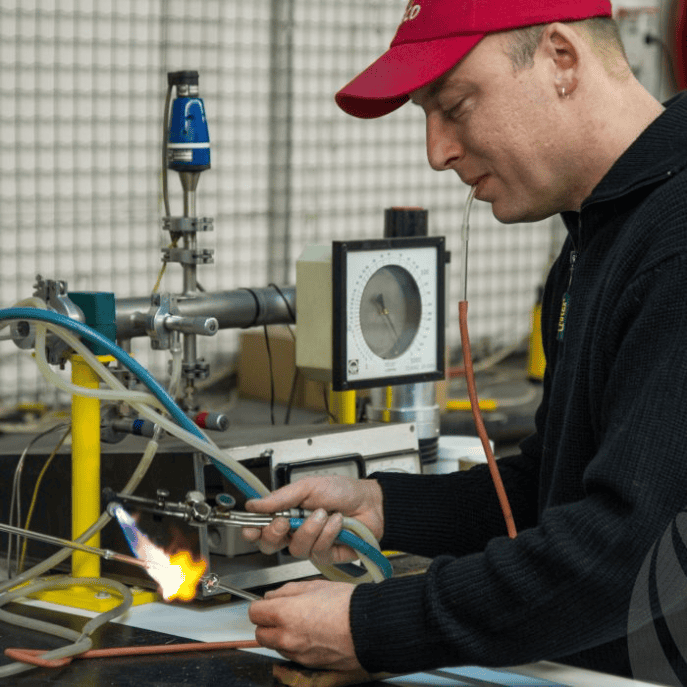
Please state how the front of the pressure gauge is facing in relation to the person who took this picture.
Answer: facing the viewer and to the right of the viewer

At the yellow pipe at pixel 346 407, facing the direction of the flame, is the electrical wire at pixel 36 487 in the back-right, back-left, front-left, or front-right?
front-right

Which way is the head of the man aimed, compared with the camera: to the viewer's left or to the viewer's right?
to the viewer's left

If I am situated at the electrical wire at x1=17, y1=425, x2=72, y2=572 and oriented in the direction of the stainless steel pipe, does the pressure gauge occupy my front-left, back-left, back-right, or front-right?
front-right

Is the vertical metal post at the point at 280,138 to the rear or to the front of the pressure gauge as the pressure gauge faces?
to the rear

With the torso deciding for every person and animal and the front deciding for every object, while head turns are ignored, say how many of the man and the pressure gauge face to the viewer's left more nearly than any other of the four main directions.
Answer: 1

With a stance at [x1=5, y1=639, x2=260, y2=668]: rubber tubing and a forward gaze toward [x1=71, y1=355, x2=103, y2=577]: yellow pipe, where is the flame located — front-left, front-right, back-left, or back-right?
front-right

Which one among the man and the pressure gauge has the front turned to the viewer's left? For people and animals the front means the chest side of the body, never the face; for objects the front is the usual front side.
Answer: the man

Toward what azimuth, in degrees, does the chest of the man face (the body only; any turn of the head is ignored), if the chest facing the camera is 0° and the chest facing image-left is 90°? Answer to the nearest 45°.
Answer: approximately 90°
